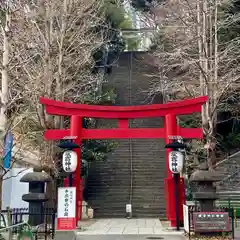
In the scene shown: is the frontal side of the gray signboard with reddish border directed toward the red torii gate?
no

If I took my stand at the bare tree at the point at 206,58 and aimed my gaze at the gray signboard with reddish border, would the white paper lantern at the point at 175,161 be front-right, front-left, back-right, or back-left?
front-right

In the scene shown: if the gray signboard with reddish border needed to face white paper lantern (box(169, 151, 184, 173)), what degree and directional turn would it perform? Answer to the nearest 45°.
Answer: approximately 135° to its right

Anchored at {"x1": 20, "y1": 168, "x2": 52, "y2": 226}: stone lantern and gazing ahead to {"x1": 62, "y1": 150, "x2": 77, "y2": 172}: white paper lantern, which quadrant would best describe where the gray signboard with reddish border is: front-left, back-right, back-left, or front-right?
front-right

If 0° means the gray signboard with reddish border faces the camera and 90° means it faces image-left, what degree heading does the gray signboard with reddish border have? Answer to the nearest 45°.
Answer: approximately 0°

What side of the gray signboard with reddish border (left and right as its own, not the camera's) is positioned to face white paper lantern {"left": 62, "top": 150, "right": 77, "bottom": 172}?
right

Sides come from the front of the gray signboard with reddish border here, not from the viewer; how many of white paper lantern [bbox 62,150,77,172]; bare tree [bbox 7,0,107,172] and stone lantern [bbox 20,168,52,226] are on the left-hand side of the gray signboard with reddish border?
0

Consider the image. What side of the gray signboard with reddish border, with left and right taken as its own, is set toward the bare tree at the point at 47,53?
right

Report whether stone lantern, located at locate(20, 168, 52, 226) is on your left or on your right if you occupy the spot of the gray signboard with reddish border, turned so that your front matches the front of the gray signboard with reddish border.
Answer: on your right
